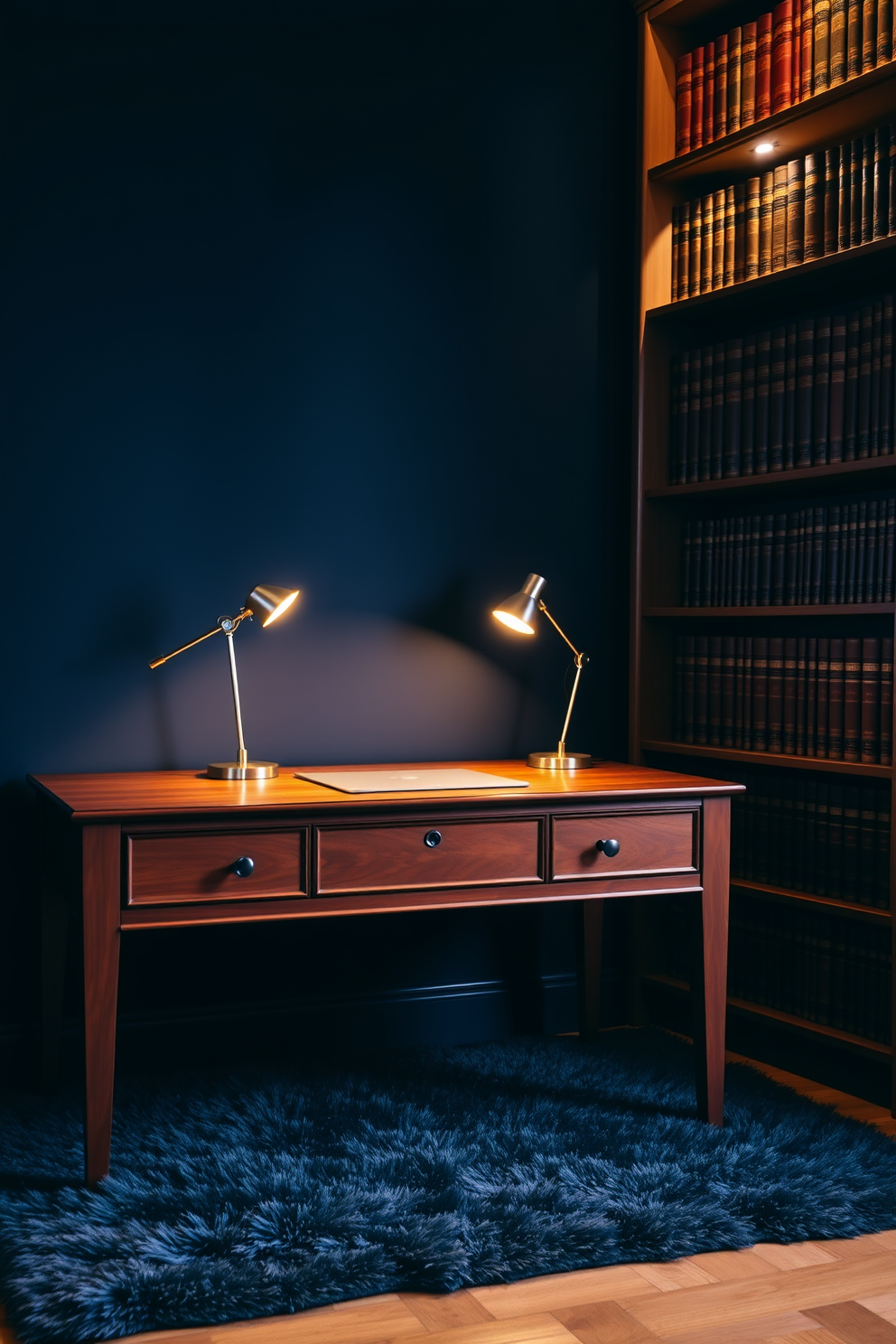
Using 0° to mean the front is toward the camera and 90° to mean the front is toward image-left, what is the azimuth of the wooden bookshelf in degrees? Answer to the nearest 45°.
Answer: approximately 45°
